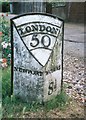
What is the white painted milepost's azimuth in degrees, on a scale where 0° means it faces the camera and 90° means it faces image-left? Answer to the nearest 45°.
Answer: approximately 0°
